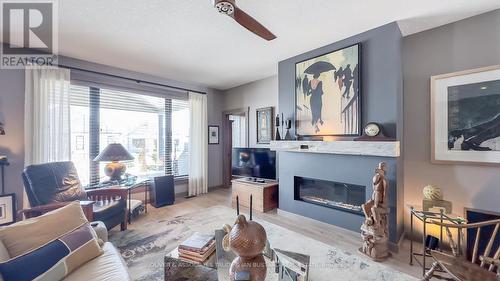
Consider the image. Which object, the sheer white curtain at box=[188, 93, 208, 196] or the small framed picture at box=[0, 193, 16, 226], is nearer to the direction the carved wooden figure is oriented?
the small framed picture

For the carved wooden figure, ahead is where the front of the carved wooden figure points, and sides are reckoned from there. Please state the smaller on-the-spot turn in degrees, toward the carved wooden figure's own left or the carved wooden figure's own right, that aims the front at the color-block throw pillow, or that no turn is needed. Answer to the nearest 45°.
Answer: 0° — it already faces it

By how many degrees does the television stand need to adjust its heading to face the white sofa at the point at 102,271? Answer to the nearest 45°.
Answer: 0° — it already faces it

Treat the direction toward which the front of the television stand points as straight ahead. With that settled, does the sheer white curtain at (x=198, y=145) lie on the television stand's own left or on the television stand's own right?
on the television stand's own right

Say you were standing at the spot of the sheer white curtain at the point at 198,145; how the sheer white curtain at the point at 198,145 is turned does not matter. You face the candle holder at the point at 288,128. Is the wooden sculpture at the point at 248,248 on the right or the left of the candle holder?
right

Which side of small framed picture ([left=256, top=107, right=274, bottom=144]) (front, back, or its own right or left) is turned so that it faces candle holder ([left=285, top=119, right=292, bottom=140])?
left

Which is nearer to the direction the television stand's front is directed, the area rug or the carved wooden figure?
the area rug
